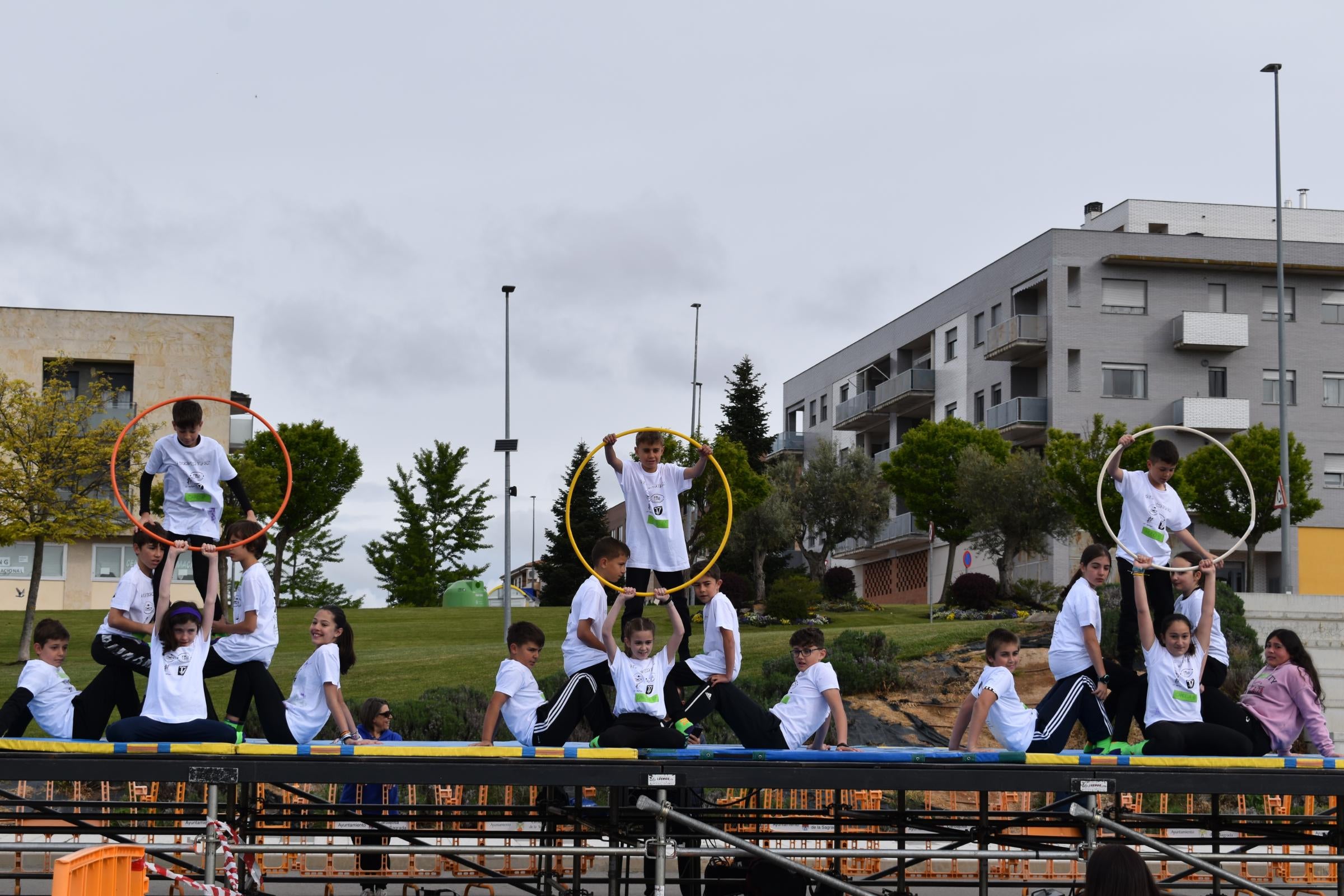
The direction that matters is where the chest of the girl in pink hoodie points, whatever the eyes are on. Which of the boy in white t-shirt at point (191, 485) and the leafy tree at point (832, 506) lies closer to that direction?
the boy in white t-shirt

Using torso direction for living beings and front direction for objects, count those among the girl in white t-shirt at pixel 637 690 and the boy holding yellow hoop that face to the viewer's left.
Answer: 0

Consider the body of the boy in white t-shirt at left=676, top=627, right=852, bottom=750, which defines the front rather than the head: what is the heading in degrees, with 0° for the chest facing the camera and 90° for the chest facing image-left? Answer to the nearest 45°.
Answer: approximately 90°

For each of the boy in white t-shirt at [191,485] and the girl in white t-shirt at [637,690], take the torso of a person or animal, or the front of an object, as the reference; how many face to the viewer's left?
0

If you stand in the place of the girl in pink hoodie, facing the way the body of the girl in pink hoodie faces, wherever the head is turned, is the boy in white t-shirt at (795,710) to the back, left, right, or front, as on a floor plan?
front

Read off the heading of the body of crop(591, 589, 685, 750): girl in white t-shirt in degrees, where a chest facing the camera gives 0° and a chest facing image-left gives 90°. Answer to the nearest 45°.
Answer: approximately 0°

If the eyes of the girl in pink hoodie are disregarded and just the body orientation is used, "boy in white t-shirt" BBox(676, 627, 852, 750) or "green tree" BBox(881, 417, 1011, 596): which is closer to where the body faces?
the boy in white t-shirt

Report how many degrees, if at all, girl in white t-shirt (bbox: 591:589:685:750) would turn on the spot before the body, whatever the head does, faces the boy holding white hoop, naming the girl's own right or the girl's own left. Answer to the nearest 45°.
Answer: approximately 90° to the girl's own left

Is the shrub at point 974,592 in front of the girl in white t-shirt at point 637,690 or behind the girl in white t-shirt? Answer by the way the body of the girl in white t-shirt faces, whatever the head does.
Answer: behind

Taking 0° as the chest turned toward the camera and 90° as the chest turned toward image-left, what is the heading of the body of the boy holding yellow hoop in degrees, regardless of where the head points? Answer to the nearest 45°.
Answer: approximately 0°

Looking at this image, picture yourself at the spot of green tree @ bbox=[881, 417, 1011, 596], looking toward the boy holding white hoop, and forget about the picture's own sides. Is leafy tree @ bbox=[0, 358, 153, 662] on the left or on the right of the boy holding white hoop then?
right
